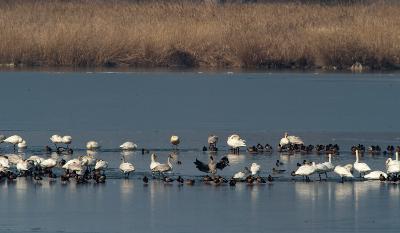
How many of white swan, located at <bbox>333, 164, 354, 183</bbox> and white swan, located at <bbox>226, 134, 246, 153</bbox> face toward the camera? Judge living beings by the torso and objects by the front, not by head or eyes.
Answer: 0

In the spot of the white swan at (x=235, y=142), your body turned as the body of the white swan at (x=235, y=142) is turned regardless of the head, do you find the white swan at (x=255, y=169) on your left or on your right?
on your left

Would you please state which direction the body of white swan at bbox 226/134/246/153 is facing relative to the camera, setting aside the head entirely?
to the viewer's left

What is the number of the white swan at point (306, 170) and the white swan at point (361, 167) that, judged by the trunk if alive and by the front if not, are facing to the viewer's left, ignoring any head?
1

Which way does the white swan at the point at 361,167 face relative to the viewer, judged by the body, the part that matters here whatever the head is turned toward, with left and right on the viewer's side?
facing to the left of the viewer

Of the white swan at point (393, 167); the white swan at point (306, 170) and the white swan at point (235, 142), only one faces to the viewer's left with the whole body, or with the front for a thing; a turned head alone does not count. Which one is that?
the white swan at point (235, 142)
